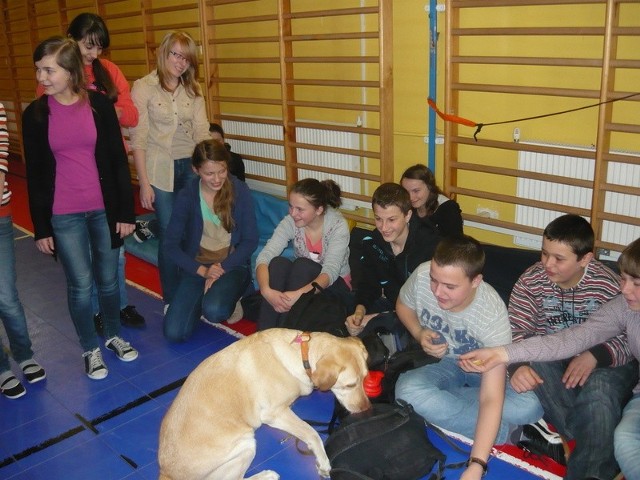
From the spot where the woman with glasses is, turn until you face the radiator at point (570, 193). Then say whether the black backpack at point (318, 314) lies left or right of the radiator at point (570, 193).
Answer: right

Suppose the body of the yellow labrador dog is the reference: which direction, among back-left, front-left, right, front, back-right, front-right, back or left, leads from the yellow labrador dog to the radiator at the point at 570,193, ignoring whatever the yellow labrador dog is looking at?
front-left

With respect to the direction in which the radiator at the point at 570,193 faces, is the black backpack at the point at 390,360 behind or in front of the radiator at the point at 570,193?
in front

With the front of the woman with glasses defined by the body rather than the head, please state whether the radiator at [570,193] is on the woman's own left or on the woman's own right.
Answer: on the woman's own left

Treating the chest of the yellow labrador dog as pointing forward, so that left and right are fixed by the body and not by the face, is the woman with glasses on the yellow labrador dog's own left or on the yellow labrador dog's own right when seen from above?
on the yellow labrador dog's own left

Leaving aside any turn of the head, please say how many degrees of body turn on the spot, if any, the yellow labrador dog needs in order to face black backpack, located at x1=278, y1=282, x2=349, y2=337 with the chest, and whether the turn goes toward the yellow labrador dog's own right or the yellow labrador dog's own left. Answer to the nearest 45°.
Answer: approximately 90° to the yellow labrador dog's own left

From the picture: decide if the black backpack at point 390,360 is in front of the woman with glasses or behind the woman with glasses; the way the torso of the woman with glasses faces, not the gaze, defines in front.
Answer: in front

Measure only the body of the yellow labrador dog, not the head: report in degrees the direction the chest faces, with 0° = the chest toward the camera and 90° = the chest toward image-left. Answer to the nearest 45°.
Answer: approximately 270°

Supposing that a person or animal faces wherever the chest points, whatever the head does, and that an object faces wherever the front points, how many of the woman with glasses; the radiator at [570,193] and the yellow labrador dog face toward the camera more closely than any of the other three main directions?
2

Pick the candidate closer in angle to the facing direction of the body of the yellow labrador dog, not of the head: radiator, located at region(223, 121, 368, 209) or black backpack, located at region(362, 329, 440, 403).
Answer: the black backpack

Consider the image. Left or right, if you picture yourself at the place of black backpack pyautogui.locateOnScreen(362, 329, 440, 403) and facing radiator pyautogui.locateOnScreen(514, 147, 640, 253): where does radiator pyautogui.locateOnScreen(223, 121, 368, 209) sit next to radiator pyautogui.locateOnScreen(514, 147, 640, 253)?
left

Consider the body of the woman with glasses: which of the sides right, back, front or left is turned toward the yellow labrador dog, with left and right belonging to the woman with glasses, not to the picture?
front

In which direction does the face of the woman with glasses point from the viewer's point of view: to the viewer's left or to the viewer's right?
to the viewer's right
